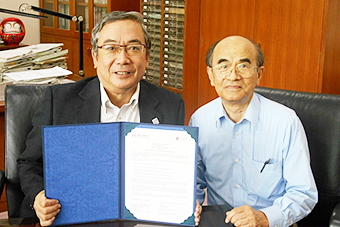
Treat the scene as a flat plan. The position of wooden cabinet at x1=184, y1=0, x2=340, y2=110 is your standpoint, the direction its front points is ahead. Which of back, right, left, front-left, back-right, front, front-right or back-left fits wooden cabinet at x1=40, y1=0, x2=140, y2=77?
back-right

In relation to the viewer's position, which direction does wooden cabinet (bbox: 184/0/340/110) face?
facing the viewer

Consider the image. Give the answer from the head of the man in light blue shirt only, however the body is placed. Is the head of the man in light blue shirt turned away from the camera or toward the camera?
toward the camera

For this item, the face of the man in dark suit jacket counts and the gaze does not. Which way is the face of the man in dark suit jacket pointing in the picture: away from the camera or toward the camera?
toward the camera

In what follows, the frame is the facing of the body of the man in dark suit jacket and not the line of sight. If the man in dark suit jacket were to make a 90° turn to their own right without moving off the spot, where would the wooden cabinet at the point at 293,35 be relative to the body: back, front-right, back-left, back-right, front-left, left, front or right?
back-right

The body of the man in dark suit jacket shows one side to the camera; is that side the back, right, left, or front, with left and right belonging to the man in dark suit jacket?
front

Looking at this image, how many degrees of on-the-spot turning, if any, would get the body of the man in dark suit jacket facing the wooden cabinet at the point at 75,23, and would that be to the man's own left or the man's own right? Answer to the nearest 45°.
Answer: approximately 180°

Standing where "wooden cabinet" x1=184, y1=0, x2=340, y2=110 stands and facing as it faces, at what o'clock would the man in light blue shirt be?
The man in light blue shirt is roughly at 12 o'clock from the wooden cabinet.
